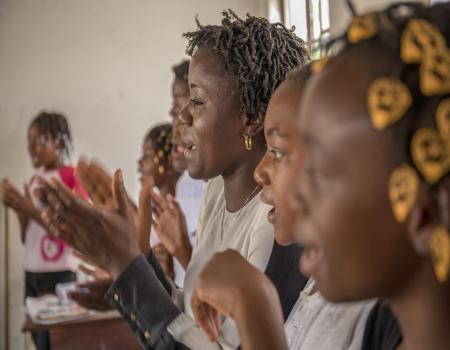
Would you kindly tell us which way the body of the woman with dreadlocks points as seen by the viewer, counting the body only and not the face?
to the viewer's left

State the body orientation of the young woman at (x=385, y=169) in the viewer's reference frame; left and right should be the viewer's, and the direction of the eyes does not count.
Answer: facing to the left of the viewer

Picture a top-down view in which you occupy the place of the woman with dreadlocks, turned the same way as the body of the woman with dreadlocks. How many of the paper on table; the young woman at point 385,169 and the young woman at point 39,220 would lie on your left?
1

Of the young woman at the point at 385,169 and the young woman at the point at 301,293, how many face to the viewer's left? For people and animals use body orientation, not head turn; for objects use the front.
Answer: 2

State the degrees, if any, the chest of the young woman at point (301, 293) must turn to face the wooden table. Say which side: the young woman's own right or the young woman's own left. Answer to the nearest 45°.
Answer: approximately 45° to the young woman's own right

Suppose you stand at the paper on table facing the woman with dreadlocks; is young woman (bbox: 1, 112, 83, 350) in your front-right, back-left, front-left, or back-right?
back-left

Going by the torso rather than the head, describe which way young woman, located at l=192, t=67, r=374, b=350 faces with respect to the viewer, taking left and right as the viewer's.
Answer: facing to the left of the viewer

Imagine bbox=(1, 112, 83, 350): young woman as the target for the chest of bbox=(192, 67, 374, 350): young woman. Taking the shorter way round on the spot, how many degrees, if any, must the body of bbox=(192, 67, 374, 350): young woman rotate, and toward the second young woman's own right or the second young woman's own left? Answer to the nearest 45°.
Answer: approximately 45° to the second young woman's own right
